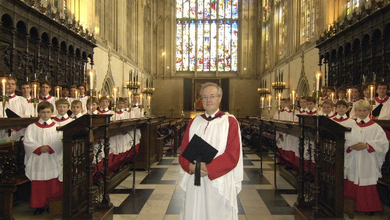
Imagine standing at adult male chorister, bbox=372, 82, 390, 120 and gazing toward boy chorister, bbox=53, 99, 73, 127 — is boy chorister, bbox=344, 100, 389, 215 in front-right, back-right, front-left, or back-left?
front-left

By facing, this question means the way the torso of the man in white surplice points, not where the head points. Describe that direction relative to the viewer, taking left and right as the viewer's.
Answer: facing the viewer and to the left of the viewer

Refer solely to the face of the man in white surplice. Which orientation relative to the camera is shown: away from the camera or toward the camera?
toward the camera

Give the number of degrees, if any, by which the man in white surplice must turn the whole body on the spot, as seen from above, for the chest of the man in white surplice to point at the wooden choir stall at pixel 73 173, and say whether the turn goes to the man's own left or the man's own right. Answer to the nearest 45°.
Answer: approximately 90° to the man's own right

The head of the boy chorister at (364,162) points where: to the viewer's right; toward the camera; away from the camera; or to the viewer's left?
toward the camera

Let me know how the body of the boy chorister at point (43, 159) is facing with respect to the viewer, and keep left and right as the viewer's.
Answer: facing the viewer

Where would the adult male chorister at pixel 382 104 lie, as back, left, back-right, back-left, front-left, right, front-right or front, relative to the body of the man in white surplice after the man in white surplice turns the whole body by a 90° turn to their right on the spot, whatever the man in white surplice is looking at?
right

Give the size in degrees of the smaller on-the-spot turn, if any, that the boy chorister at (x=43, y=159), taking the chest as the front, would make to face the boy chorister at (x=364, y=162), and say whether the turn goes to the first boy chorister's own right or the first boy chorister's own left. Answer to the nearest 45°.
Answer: approximately 45° to the first boy chorister's own left

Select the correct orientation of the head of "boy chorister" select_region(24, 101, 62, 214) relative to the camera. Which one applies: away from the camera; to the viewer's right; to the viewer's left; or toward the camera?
toward the camera

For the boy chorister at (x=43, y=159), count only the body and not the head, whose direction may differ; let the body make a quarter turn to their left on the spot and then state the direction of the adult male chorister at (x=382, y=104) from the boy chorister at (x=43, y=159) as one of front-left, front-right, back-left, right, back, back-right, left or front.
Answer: front

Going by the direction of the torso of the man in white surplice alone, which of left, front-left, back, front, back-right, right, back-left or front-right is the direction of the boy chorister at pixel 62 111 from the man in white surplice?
right

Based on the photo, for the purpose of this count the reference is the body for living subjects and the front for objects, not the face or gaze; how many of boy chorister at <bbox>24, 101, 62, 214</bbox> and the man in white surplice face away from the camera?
0
